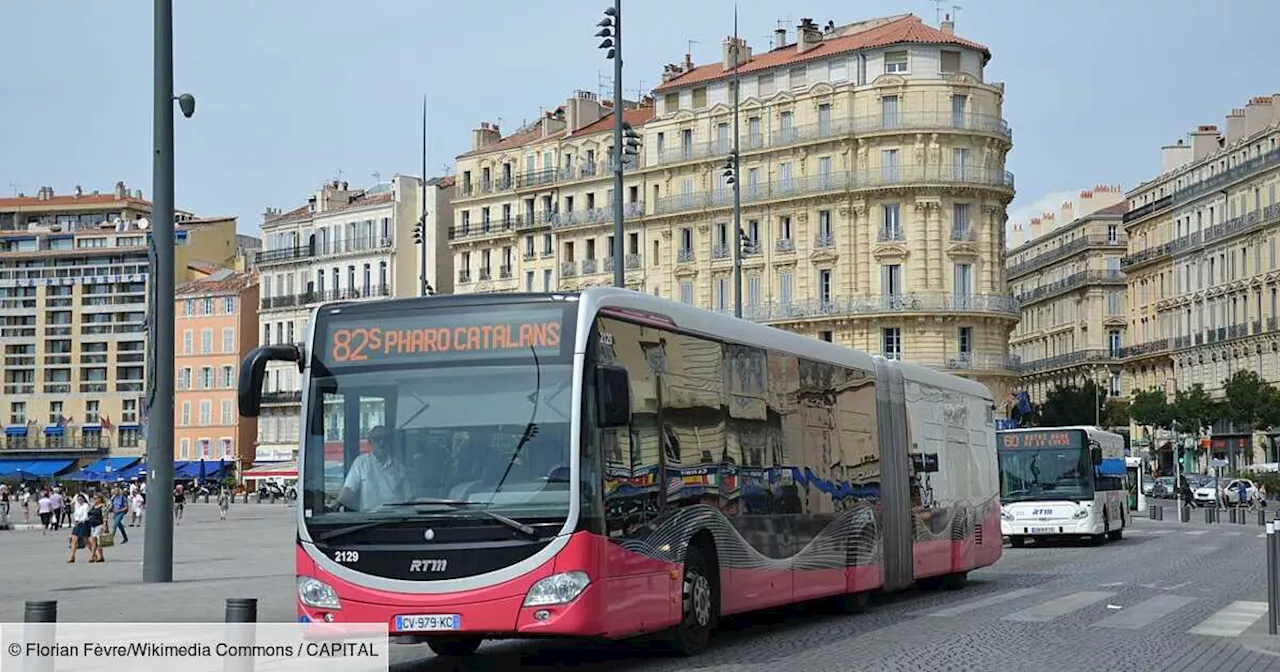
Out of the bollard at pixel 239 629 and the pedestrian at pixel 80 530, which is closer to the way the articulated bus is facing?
the bollard

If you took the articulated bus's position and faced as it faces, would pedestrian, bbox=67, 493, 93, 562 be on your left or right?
on your right

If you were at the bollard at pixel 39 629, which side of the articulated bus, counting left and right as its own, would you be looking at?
front

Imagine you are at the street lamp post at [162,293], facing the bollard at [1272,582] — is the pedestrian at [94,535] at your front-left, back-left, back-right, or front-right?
back-left

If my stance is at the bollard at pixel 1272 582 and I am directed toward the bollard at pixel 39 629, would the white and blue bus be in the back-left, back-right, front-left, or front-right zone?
back-right

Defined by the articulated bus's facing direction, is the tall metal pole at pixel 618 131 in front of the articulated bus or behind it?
behind

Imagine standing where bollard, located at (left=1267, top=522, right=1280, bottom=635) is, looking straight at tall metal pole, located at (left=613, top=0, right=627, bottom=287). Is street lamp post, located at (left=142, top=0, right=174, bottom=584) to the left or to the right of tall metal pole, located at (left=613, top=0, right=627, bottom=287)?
left

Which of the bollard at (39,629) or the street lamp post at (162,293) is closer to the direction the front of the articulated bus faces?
the bollard

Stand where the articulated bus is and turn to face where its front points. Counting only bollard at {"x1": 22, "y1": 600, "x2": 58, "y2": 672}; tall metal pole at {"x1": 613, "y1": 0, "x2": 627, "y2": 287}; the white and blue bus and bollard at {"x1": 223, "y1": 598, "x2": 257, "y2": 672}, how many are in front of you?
2

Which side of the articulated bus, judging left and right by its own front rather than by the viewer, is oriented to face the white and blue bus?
back

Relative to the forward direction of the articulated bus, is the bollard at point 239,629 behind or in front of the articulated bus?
in front

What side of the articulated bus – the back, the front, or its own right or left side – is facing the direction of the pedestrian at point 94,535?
right

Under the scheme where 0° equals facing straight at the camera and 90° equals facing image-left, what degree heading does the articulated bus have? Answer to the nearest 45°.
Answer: approximately 45°
